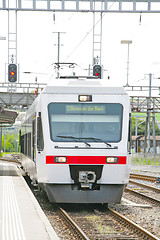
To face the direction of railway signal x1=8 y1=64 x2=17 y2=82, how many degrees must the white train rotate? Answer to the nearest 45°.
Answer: approximately 180°

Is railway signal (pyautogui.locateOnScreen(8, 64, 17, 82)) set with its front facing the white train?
yes

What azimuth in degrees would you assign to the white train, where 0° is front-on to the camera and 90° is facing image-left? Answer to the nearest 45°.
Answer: approximately 0°

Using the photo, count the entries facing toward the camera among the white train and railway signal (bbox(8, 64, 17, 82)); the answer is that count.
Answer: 2

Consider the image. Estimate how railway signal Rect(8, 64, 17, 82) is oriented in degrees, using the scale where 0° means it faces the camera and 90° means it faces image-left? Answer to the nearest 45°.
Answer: approximately 0°
